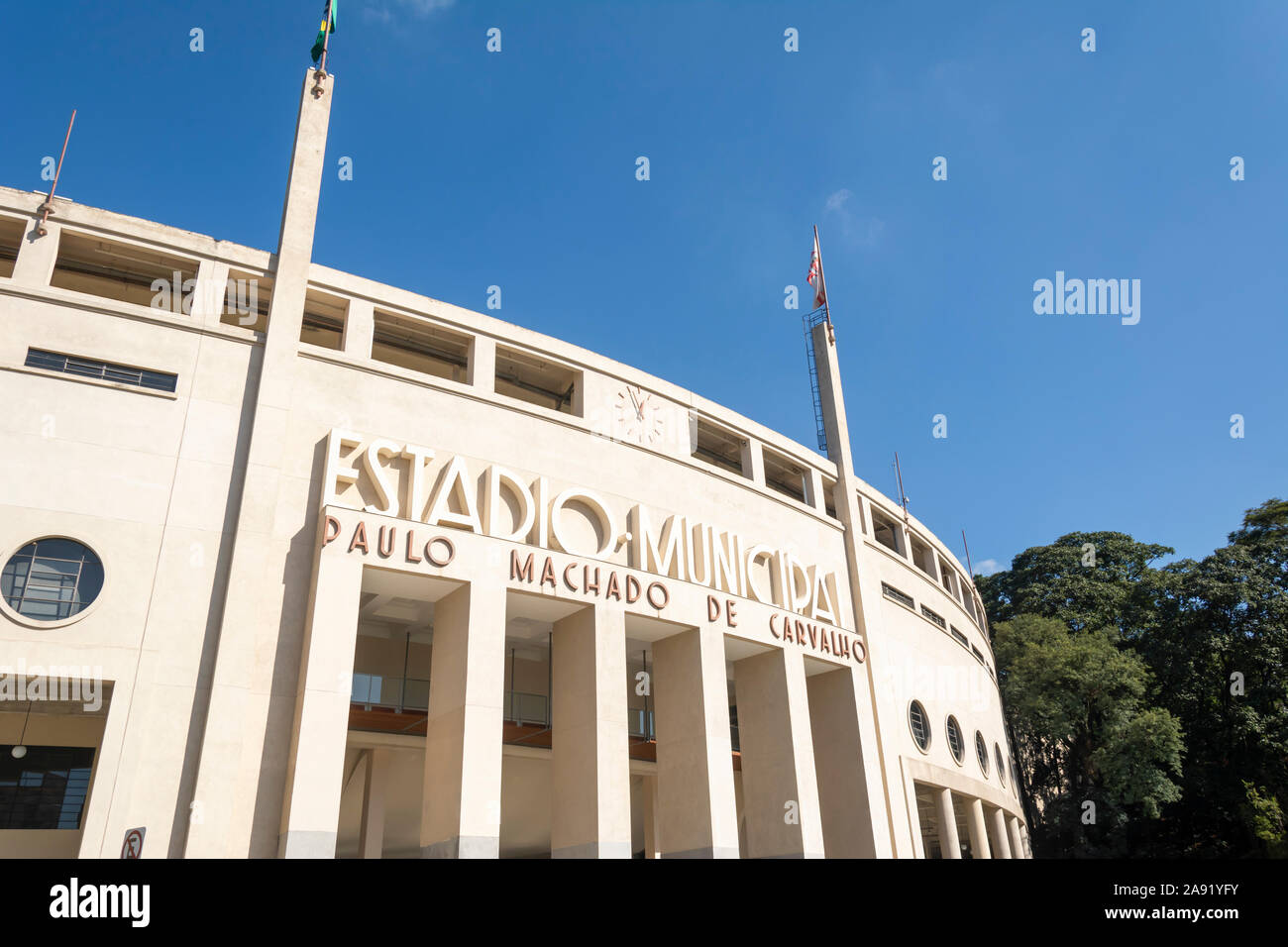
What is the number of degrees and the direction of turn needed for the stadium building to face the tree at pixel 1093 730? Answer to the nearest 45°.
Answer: approximately 90° to its left
